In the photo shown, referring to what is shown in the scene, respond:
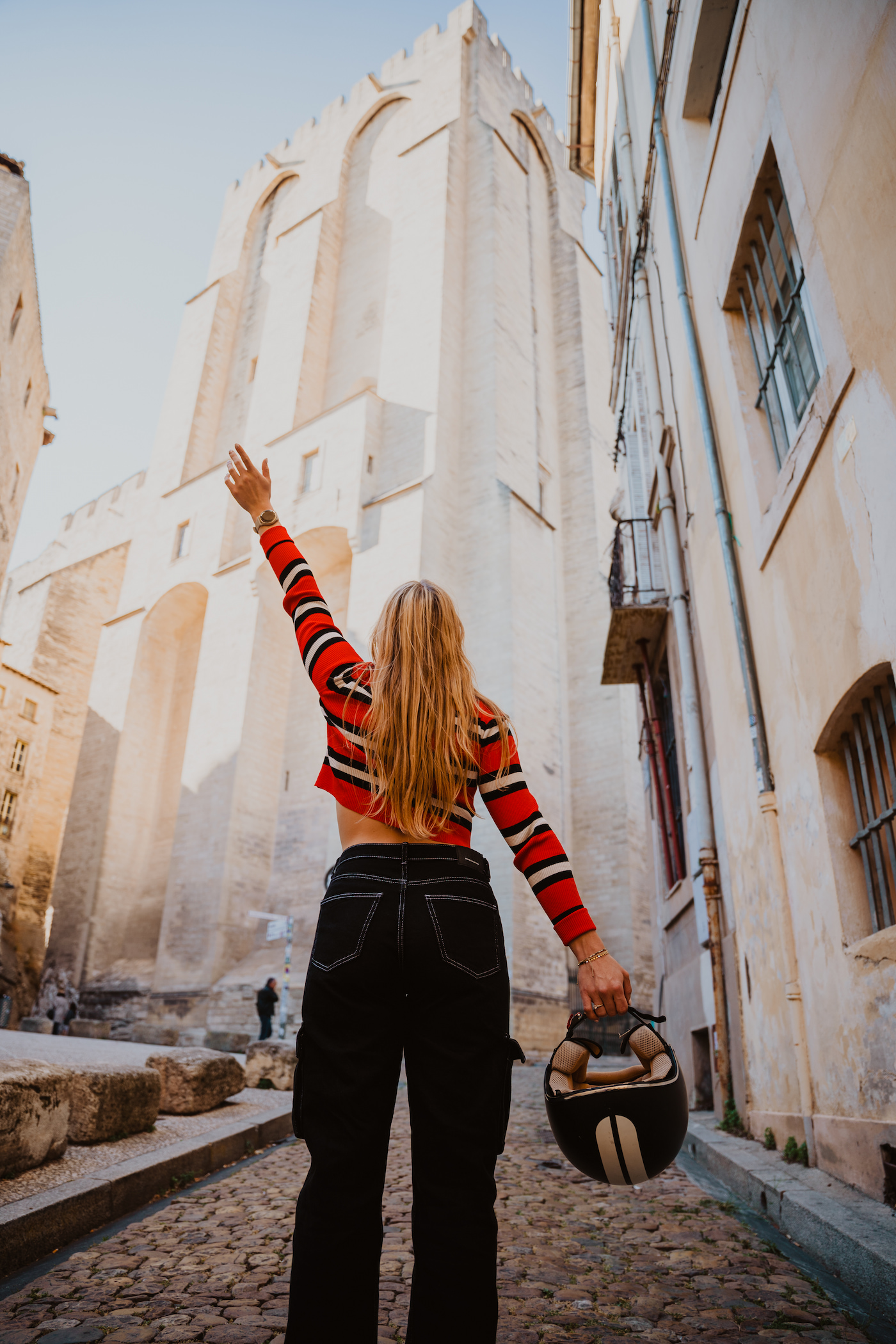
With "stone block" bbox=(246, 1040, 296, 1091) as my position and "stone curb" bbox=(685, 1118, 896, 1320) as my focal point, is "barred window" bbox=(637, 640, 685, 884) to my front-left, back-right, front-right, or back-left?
front-left

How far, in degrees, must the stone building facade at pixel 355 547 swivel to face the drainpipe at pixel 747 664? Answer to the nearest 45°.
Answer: approximately 45° to its left

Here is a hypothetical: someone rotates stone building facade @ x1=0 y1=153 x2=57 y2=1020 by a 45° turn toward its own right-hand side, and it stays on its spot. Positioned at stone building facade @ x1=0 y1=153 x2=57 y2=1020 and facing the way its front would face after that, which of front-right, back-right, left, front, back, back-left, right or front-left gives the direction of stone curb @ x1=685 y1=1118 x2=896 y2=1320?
front

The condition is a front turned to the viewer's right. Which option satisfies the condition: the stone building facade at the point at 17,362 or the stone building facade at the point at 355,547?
the stone building facade at the point at 17,362

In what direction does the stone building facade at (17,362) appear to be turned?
to the viewer's right

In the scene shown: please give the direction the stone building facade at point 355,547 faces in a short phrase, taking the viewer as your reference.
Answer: facing the viewer and to the left of the viewer

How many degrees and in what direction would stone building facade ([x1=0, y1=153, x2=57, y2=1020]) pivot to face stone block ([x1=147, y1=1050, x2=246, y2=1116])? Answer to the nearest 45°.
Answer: approximately 45° to its right

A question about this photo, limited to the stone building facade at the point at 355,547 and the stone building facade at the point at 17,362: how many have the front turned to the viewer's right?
1

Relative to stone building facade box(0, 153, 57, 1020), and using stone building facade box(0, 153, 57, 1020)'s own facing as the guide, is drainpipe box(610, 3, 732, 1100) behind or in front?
in front

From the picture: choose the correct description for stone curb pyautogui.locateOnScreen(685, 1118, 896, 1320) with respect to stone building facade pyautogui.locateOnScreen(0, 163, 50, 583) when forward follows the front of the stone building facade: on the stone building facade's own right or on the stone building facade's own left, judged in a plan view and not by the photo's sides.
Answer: on the stone building facade's own right

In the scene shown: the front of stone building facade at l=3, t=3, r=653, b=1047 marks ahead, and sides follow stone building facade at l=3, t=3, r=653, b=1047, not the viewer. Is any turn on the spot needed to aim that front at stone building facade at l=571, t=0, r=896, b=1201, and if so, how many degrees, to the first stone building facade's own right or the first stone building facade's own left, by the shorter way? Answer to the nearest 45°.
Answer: approximately 45° to the first stone building facade's own left
